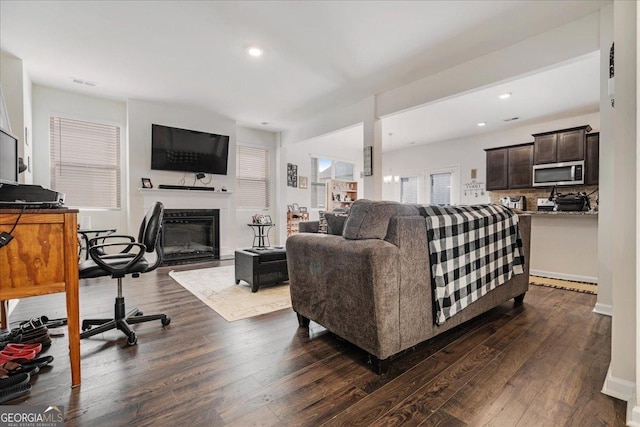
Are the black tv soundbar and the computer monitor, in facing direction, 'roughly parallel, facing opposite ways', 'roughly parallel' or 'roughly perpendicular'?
roughly perpendicular

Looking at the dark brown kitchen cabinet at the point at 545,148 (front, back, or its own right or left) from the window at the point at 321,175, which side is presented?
right

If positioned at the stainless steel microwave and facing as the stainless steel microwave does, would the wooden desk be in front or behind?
in front

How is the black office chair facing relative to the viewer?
to the viewer's left

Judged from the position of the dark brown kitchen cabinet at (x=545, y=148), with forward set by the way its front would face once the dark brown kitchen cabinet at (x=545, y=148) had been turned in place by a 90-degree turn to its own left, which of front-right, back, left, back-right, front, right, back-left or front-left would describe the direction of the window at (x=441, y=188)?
back-left

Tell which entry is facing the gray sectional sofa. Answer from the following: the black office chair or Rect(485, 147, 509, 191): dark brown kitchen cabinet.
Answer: the dark brown kitchen cabinet

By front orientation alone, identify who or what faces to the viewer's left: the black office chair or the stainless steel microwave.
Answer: the black office chair

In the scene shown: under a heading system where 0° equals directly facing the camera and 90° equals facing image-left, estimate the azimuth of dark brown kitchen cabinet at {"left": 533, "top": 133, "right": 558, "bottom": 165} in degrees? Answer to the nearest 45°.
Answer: approximately 0°

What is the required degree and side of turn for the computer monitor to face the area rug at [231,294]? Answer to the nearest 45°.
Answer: approximately 45° to its left

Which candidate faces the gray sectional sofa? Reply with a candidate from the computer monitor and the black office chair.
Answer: the computer monitor

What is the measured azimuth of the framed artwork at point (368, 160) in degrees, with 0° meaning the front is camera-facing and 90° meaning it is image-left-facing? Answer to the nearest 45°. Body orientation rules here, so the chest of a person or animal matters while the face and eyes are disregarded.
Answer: approximately 45°

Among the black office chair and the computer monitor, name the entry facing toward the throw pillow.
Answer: the computer monitor

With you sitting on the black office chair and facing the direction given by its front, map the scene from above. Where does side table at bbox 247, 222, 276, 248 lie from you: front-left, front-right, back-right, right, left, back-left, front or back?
back-right

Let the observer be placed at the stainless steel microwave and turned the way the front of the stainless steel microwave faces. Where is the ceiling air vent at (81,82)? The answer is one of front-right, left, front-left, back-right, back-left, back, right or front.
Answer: front-right

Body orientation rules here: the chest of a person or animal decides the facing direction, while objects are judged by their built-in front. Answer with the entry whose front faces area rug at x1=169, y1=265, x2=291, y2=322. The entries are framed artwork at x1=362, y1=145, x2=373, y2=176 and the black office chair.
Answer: the framed artwork

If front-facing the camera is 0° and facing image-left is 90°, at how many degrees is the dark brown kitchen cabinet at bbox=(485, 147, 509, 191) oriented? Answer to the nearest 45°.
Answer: approximately 0°
